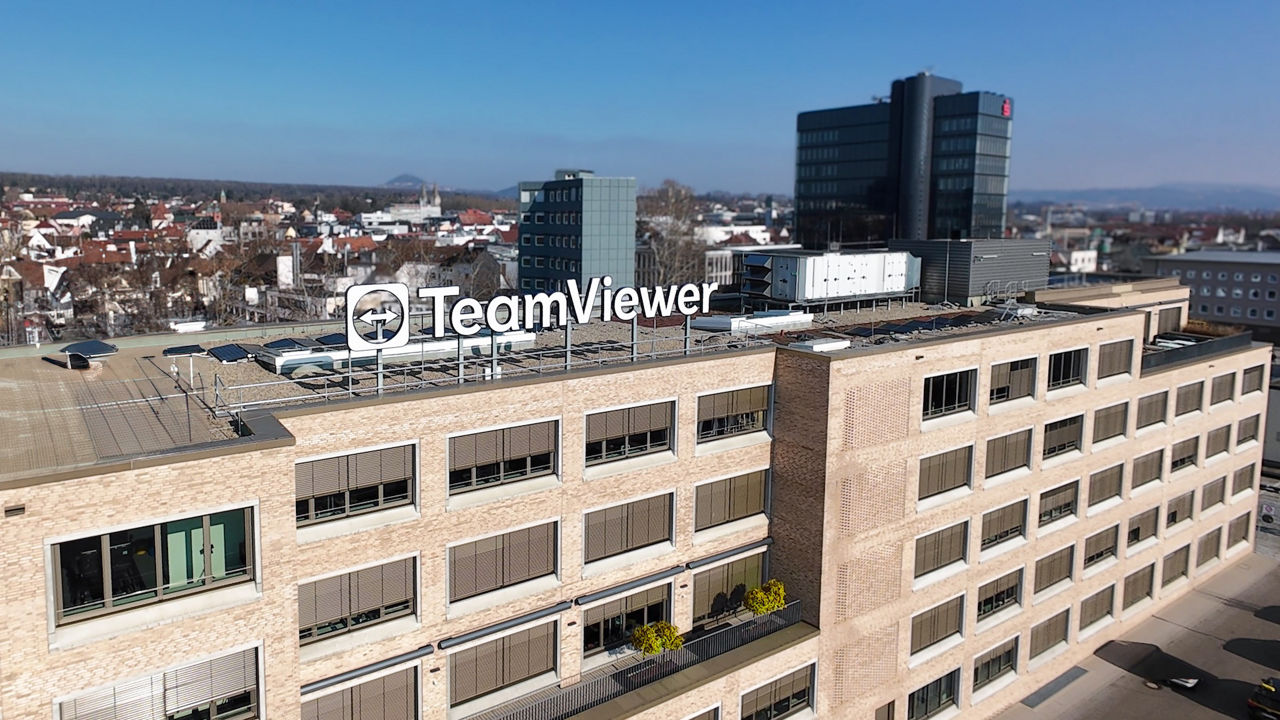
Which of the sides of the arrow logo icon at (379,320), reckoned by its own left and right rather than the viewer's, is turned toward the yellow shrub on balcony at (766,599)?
left

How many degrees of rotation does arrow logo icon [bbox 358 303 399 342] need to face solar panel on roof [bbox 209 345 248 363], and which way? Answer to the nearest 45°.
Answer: approximately 135° to its right

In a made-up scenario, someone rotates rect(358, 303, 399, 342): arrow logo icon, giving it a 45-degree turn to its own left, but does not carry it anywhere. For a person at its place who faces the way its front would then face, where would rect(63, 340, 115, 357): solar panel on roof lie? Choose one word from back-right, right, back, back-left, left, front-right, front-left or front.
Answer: back

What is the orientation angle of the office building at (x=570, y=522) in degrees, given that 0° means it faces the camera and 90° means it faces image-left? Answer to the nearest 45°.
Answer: approximately 315°

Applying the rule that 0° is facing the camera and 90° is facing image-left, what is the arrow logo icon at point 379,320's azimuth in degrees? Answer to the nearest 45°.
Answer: approximately 0°

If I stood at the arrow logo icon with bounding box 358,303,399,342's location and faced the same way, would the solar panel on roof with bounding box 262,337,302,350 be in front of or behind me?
behind
